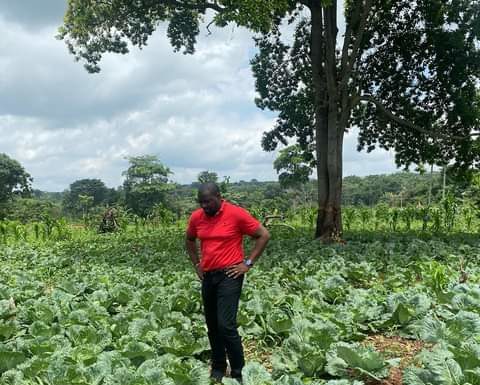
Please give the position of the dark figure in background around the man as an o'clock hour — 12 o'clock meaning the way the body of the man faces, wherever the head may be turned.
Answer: The dark figure in background is roughly at 4 o'clock from the man.

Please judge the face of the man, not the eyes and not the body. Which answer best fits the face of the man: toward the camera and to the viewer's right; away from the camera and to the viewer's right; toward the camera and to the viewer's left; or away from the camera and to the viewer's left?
toward the camera and to the viewer's left

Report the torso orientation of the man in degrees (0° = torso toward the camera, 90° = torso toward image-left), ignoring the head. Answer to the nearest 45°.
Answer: approximately 45°
